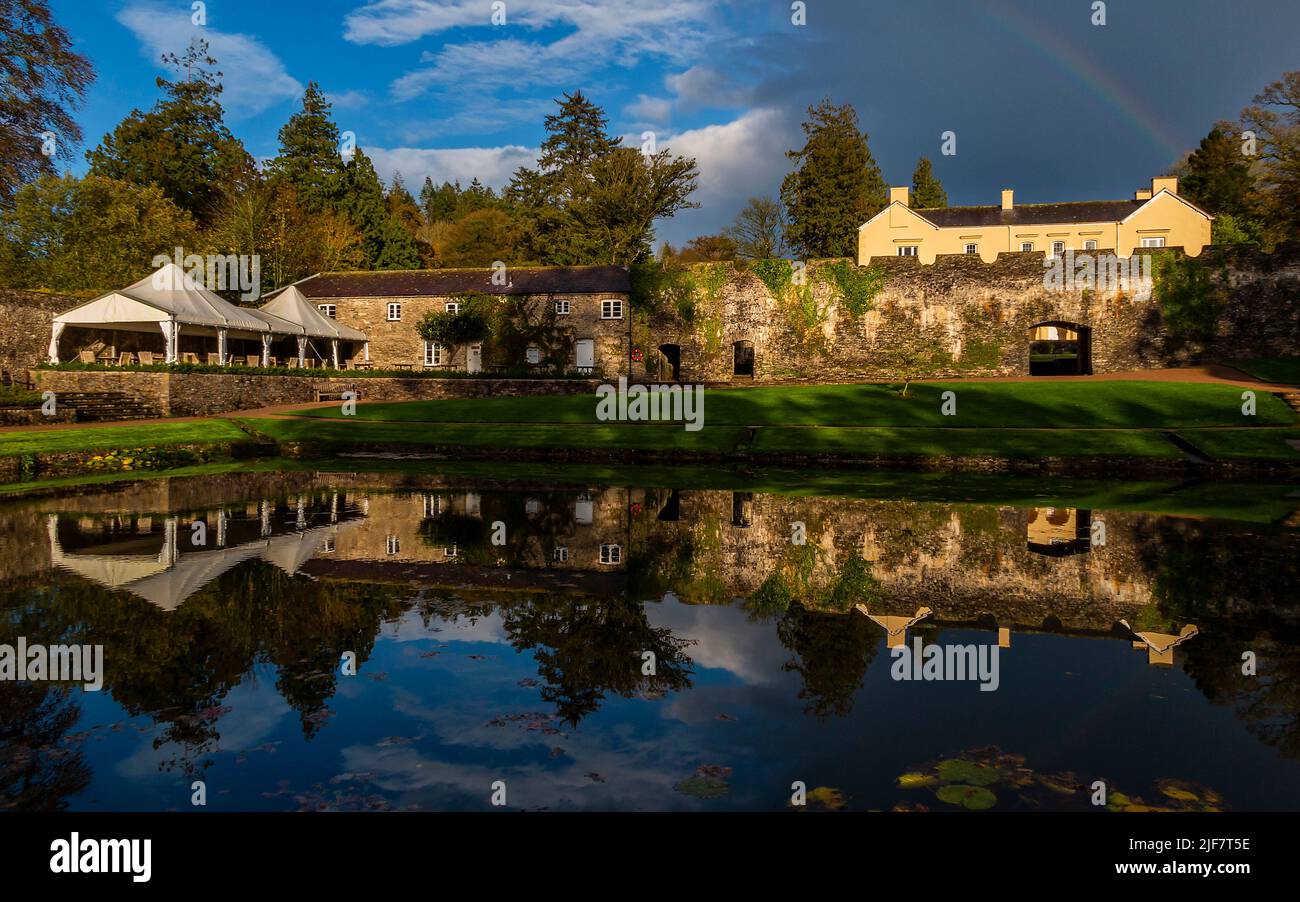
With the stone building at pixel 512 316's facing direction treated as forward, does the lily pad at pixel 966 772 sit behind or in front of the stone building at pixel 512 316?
in front

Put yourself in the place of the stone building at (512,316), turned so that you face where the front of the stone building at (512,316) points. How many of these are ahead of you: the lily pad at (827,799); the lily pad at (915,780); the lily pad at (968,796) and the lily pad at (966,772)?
4

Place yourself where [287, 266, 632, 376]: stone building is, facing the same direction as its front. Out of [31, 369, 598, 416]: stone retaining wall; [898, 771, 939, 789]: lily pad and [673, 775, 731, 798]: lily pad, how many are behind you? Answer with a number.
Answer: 0

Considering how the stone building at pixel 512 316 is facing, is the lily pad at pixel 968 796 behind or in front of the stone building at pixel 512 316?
in front

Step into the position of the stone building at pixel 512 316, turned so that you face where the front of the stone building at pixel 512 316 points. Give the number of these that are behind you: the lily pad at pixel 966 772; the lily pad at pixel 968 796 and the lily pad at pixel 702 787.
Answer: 0

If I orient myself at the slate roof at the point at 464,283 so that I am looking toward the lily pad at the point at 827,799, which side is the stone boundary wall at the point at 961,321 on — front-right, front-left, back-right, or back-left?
front-left

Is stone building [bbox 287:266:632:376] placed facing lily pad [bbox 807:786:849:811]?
yes

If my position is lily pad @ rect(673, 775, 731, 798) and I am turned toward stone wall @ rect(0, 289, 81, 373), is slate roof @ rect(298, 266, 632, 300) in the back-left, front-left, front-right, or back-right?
front-right

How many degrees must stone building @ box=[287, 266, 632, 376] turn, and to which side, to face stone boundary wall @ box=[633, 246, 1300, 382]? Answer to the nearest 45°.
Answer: approximately 45° to its left

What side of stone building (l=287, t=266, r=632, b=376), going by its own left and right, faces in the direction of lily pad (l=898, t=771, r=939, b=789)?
front

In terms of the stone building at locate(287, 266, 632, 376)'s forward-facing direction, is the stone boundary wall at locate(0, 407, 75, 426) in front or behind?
in front

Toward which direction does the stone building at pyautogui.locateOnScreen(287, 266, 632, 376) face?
toward the camera

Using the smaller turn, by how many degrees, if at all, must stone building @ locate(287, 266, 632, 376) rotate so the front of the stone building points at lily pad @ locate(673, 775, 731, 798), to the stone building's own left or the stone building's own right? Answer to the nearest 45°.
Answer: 0° — it already faces it
